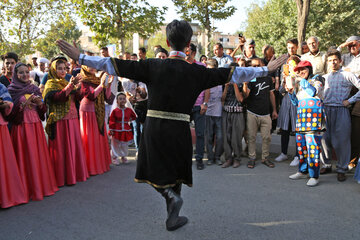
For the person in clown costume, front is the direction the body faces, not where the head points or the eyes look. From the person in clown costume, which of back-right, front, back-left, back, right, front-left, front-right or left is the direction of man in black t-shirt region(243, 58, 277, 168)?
right

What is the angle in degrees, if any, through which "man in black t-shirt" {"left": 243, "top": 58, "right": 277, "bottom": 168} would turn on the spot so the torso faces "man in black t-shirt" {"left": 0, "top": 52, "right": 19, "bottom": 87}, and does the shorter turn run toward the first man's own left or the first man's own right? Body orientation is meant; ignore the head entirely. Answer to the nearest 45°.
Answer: approximately 45° to the first man's own right

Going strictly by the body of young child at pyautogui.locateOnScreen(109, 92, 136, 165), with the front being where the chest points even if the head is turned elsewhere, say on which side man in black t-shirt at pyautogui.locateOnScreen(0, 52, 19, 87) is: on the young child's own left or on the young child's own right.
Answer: on the young child's own right

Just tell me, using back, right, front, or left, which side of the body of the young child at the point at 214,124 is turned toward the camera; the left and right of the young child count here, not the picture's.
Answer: front

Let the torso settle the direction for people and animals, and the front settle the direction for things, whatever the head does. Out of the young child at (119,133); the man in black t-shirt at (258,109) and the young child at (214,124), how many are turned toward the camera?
3

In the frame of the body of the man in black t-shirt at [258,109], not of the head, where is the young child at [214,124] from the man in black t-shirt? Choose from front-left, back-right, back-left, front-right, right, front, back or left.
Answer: right

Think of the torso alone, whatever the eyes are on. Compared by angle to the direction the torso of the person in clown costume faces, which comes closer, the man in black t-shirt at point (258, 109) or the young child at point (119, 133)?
the young child

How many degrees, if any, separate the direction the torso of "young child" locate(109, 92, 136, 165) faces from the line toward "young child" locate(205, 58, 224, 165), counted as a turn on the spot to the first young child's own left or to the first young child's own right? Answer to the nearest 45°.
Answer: approximately 90° to the first young child's own left

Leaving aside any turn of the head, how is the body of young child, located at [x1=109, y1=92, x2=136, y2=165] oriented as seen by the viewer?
toward the camera

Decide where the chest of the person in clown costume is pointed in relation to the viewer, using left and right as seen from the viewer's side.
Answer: facing the viewer and to the left of the viewer

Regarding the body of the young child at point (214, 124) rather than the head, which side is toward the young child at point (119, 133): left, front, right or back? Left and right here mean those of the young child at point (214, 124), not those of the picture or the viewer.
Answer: right

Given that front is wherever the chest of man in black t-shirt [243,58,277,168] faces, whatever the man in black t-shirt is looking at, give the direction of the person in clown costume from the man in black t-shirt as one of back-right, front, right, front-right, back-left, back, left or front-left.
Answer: front-left
